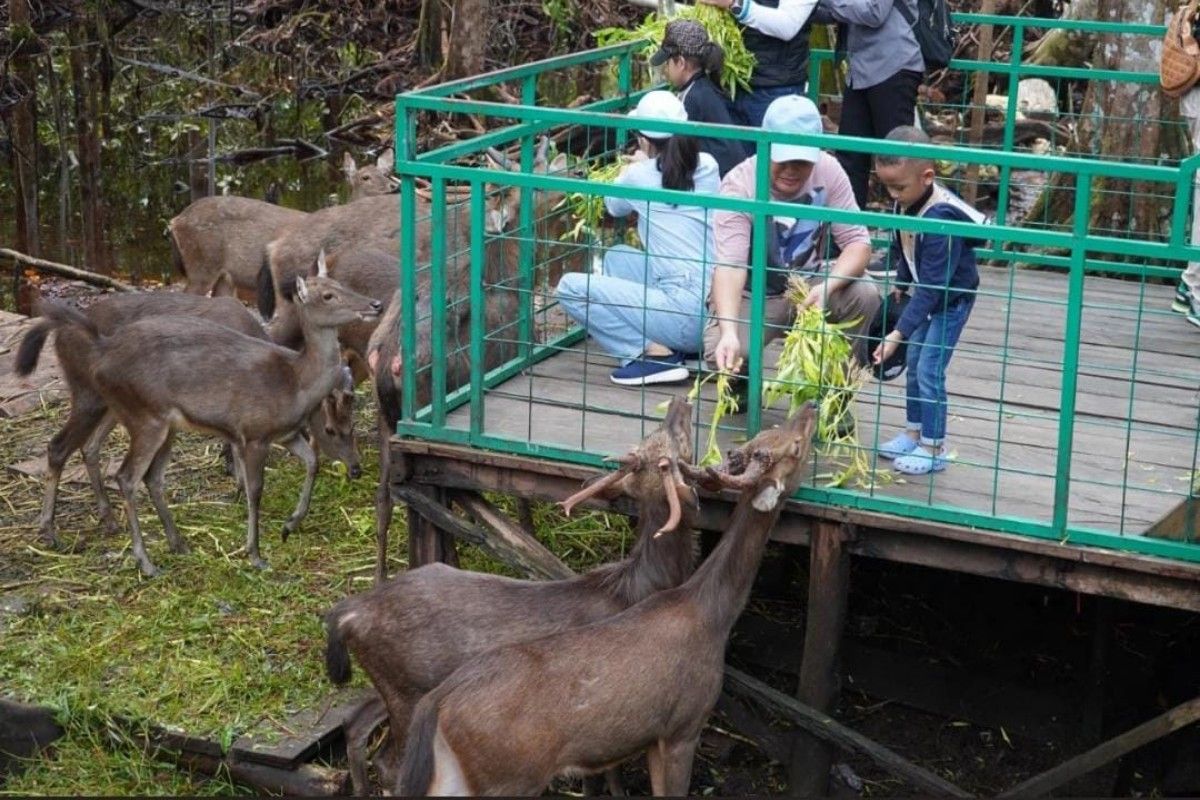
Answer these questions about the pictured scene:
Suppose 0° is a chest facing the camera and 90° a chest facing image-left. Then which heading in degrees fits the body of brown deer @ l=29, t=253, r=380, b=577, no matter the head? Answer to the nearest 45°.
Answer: approximately 270°

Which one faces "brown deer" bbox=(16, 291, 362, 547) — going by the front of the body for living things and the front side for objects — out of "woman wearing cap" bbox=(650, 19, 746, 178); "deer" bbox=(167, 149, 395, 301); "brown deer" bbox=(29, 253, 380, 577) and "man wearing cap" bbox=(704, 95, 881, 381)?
"woman wearing cap" bbox=(650, 19, 746, 178)

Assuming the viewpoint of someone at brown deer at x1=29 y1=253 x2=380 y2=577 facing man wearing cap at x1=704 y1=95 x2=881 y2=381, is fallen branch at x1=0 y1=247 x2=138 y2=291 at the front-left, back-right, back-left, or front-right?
back-left

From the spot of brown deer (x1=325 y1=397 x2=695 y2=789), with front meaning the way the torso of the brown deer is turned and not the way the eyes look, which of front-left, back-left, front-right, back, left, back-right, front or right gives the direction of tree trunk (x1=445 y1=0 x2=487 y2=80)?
front-left

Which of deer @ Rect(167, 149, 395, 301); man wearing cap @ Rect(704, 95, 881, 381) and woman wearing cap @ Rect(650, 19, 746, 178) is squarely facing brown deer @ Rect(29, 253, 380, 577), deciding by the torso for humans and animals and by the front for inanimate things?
woman wearing cap @ Rect(650, 19, 746, 178)

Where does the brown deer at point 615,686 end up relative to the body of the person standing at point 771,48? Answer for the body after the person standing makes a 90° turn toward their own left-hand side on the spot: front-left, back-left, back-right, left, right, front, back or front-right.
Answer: front

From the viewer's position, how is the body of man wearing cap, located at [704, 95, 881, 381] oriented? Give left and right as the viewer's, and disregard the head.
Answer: facing the viewer

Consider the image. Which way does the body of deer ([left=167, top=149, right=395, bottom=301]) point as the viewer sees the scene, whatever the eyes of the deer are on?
to the viewer's right

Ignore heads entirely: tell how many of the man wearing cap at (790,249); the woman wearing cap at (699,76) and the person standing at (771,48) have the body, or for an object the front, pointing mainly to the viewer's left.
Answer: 2

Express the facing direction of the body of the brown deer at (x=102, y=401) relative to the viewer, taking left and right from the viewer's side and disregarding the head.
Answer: facing to the right of the viewer

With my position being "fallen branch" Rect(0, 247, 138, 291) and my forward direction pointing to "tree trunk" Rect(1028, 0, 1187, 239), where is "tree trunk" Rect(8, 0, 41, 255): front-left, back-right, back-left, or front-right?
back-left

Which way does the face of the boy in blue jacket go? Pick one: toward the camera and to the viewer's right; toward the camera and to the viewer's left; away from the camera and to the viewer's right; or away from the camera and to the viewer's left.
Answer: toward the camera and to the viewer's left

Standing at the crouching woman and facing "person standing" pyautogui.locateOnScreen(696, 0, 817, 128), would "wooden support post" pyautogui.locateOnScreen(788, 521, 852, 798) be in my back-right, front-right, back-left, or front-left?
back-right

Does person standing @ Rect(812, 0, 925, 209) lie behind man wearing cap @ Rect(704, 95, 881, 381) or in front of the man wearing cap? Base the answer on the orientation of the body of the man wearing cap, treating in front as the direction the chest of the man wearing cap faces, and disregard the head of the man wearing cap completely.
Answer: behind

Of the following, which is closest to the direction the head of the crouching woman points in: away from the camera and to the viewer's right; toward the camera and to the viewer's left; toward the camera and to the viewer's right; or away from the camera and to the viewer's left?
away from the camera and to the viewer's left
